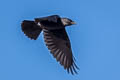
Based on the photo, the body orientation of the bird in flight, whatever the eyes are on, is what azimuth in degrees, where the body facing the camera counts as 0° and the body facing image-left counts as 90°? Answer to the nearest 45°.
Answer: approximately 270°
